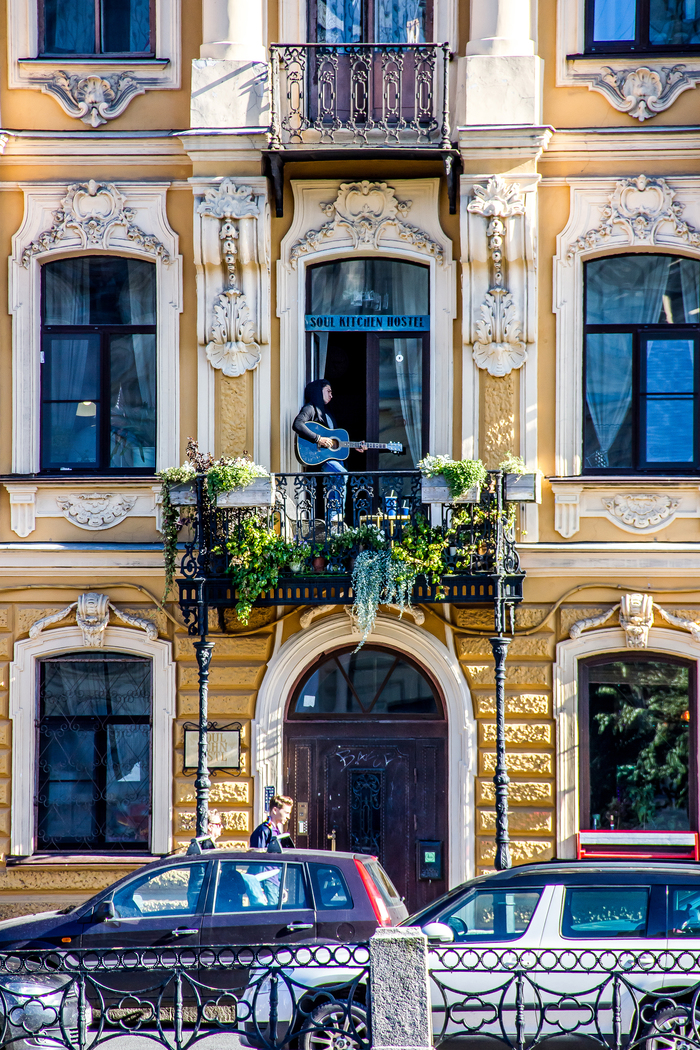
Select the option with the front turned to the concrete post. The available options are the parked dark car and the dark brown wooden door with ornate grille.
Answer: the dark brown wooden door with ornate grille

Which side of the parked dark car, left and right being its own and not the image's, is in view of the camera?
left

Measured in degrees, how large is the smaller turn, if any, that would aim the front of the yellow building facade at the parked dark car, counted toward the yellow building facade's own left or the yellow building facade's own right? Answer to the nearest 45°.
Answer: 0° — it already faces it

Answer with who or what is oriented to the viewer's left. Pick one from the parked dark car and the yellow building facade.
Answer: the parked dark car

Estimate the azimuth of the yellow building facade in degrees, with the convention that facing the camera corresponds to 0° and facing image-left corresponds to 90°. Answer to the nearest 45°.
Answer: approximately 0°

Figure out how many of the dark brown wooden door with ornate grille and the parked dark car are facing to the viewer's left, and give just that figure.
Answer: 1

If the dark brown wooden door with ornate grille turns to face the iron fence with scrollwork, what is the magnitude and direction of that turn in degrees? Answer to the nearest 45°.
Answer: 0° — it already faces it

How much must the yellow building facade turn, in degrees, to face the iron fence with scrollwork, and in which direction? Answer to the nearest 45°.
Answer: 0° — it already faces it

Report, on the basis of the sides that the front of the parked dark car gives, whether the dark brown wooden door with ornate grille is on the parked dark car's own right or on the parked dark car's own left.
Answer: on the parked dark car's own right

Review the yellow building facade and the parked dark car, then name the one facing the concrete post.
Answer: the yellow building facade

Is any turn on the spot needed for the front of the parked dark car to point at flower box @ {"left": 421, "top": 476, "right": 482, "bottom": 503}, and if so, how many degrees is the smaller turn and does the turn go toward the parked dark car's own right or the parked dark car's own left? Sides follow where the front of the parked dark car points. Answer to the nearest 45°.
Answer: approximately 135° to the parked dark car's own right

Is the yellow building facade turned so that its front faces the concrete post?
yes

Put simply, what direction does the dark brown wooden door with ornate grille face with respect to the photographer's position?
facing the viewer
